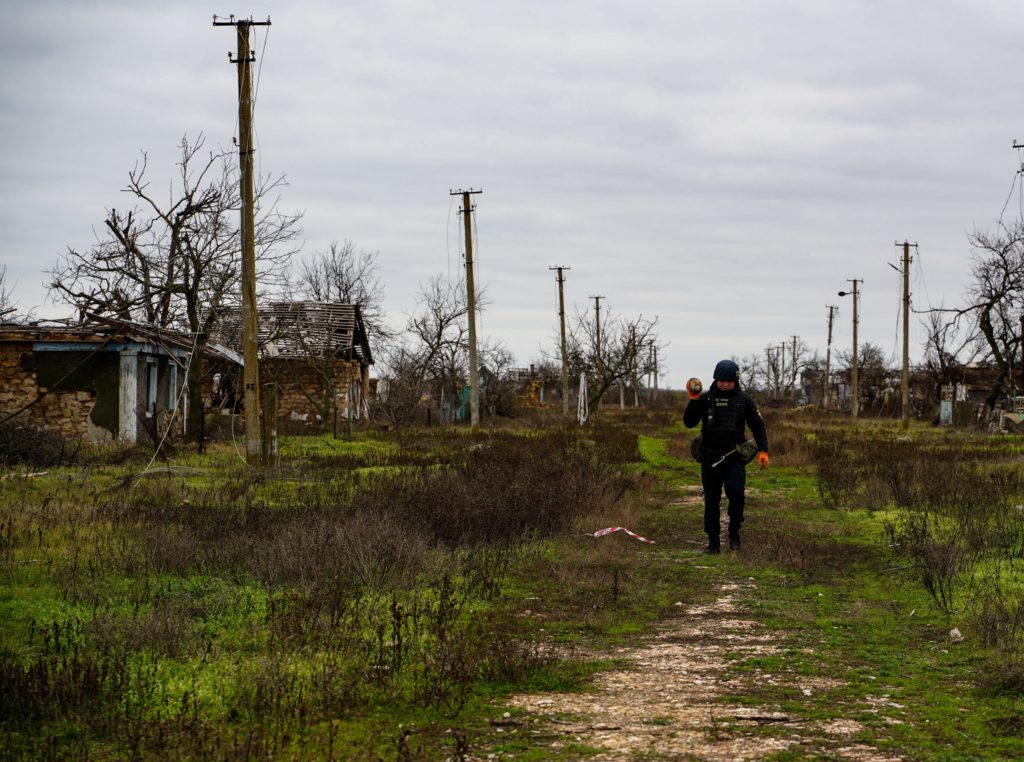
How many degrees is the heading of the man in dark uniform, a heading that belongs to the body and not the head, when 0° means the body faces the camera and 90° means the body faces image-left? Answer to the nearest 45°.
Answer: approximately 0°

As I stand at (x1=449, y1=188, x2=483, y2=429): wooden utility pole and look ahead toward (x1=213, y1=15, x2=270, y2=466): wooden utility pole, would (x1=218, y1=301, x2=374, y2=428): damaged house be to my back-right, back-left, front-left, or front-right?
back-right

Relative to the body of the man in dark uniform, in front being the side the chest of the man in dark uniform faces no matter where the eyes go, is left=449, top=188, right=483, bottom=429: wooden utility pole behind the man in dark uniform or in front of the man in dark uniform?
behind

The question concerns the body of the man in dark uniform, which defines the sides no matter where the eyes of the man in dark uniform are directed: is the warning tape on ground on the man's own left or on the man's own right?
on the man's own right

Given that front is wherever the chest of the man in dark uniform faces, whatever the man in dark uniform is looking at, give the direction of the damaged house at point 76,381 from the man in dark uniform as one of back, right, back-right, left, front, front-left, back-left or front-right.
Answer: back-right

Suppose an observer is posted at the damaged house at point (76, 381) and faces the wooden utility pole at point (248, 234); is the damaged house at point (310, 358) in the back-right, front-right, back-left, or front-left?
back-left
